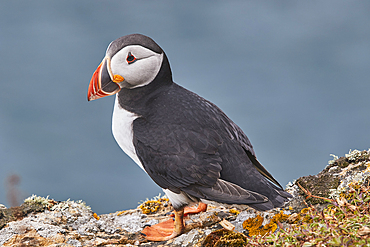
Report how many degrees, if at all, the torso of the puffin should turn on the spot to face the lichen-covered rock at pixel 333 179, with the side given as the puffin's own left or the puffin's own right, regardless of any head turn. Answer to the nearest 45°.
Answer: approximately 135° to the puffin's own right

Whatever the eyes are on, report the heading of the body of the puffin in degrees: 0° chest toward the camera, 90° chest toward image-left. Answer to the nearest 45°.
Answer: approximately 90°
